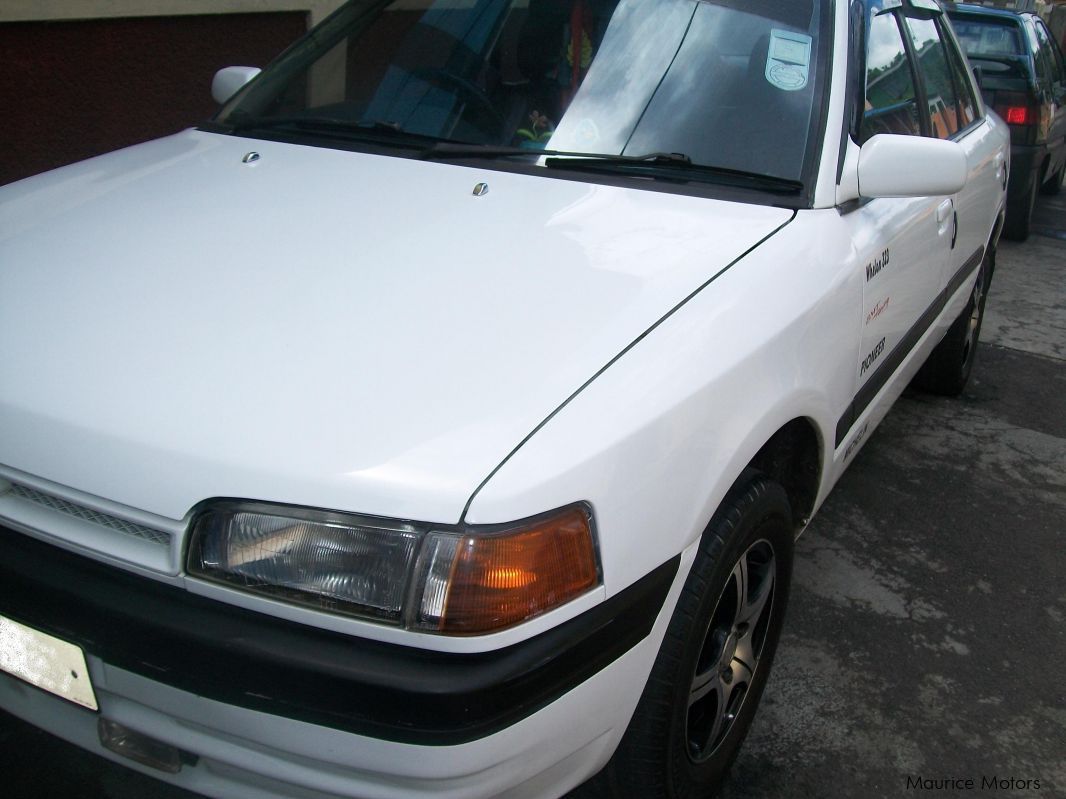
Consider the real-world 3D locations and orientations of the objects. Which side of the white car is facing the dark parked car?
back

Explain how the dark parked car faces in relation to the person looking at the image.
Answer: facing away from the viewer and to the right of the viewer

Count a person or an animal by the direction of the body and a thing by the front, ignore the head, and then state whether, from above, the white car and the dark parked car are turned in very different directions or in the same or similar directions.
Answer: very different directions

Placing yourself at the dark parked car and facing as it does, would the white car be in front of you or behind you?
behind

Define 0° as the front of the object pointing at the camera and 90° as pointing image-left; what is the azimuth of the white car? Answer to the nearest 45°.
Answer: approximately 45°
